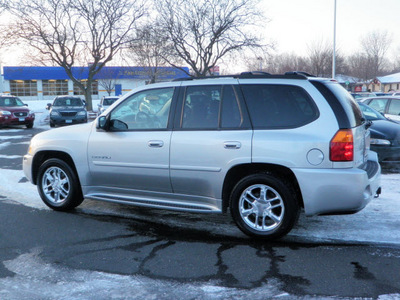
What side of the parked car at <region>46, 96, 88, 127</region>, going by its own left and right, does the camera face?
front

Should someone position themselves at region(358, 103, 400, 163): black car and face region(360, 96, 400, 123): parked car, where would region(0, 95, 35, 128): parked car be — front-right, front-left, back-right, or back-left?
front-left

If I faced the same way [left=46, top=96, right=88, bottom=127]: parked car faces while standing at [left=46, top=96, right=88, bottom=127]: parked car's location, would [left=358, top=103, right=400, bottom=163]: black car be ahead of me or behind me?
ahead

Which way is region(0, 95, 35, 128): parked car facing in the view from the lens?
facing the viewer and to the right of the viewer

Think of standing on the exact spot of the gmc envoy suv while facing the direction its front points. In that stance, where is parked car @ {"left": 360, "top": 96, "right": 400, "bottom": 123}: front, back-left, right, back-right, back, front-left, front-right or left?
right

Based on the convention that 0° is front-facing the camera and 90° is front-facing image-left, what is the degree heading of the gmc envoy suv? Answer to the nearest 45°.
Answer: approximately 135°

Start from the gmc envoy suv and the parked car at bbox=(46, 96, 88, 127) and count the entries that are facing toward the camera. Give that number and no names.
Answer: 1

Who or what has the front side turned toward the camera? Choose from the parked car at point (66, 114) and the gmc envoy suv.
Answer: the parked car

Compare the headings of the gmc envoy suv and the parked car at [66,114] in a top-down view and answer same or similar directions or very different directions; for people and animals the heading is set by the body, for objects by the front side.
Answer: very different directions

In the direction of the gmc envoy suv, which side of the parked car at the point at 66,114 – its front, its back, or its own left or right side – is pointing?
front

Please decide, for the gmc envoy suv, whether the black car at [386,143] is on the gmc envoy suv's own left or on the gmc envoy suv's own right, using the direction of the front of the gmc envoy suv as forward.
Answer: on the gmc envoy suv's own right

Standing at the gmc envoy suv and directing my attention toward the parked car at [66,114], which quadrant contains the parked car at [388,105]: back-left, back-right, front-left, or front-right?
front-right
